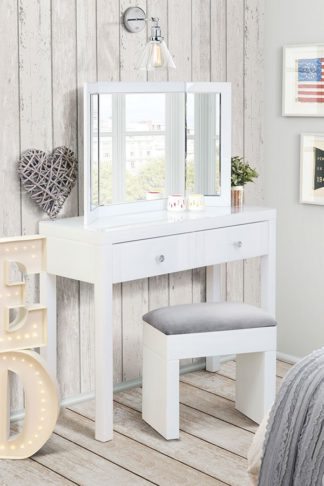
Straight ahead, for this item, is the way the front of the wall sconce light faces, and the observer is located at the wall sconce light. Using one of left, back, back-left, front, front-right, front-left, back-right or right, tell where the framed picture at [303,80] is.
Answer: left

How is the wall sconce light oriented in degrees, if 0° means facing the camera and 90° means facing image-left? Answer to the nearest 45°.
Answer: approximately 315°

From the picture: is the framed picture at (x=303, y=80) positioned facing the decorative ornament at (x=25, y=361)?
yes

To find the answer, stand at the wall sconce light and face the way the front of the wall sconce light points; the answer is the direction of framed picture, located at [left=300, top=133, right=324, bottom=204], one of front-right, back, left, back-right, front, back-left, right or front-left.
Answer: left

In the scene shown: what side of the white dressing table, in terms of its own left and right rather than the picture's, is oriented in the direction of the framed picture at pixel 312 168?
left

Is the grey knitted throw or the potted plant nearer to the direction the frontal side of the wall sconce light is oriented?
the grey knitted throw

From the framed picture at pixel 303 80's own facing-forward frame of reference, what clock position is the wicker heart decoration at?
The wicker heart decoration is roughly at 12 o'clock from the framed picture.

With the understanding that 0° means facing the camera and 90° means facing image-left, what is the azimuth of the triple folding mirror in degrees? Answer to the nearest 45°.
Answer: approximately 315°

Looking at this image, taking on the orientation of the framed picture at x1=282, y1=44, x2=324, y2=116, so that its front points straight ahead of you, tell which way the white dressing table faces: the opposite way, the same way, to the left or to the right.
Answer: to the left

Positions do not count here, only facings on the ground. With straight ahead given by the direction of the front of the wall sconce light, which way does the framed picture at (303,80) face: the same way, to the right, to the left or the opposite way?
to the right
